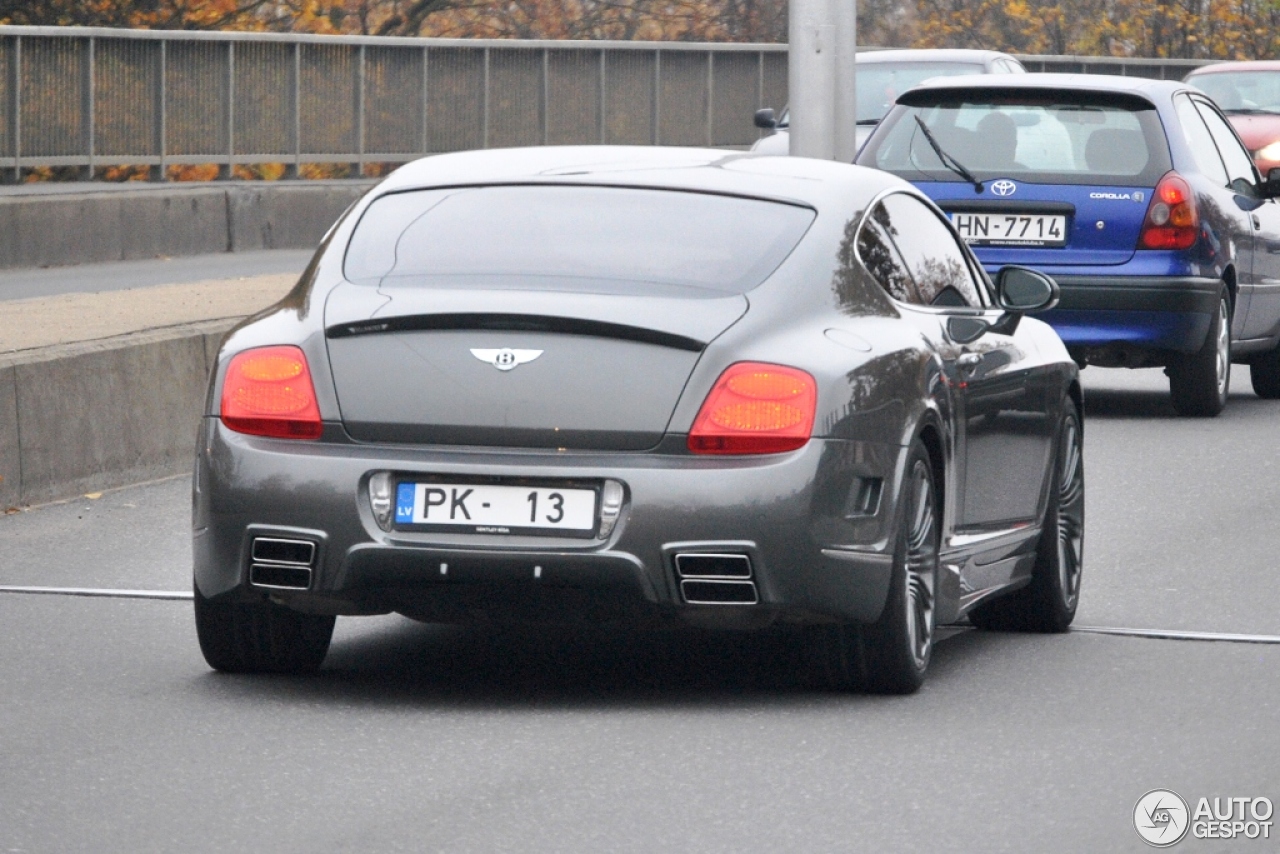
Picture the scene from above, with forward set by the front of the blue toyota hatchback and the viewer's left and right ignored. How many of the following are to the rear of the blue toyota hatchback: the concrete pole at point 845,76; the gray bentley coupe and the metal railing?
1

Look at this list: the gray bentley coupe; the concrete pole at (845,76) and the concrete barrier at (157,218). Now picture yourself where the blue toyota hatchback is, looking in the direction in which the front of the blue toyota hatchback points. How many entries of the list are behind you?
1

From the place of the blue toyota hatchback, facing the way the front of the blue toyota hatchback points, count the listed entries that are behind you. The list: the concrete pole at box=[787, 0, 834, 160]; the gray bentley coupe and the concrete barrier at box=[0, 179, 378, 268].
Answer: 1

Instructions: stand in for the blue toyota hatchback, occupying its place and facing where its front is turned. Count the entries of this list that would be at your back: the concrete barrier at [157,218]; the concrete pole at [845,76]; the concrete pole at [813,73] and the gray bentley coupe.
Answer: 1

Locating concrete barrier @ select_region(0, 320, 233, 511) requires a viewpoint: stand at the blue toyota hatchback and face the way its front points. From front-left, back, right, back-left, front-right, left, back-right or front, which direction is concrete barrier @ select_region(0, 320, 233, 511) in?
back-left

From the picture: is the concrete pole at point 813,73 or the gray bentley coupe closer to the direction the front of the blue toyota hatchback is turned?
the concrete pole

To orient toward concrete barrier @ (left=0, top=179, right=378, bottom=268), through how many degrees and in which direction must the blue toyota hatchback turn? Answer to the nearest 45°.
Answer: approximately 45° to its left

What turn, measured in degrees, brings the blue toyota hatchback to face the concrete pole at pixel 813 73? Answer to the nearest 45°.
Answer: approximately 45° to its left

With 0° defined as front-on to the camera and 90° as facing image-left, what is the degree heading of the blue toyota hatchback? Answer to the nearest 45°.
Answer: approximately 180°

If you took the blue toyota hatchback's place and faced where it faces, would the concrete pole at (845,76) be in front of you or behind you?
in front

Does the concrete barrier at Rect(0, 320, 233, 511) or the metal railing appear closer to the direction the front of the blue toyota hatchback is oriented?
the metal railing

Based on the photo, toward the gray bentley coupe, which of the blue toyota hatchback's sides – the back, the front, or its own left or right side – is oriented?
back
